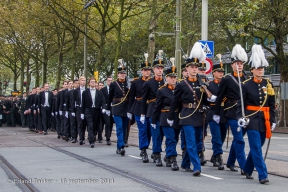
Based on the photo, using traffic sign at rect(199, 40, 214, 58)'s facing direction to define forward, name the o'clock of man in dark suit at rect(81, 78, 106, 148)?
The man in dark suit is roughly at 2 o'clock from the traffic sign.

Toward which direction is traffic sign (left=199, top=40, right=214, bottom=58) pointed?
toward the camera

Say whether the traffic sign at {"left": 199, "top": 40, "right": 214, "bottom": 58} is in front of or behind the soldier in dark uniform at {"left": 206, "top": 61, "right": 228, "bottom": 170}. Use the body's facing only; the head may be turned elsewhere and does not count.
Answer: behind

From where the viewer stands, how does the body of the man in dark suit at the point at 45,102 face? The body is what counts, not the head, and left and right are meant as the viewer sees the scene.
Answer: facing the viewer

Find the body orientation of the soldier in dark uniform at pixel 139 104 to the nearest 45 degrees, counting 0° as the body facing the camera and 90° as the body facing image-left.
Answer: approximately 315°

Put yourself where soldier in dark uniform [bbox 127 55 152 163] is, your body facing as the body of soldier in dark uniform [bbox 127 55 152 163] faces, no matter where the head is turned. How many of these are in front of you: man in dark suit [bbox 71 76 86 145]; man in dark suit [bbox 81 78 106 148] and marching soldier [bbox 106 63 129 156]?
0

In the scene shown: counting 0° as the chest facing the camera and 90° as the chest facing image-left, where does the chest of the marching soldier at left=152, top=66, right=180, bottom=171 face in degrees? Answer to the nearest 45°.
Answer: approximately 315°

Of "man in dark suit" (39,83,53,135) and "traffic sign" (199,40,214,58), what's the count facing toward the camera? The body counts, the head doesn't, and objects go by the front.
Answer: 2

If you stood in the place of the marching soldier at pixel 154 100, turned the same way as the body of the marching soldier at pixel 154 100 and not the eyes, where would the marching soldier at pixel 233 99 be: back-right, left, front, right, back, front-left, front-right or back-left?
front

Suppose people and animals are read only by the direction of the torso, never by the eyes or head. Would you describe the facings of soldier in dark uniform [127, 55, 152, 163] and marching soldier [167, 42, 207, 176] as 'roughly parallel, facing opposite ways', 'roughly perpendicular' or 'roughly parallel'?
roughly parallel

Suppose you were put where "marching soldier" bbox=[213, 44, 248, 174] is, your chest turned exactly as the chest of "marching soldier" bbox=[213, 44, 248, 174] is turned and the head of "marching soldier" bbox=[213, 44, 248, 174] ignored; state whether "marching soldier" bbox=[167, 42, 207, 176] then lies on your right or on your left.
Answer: on your right

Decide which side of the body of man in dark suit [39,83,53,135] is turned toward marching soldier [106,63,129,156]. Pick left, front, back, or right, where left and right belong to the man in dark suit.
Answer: front

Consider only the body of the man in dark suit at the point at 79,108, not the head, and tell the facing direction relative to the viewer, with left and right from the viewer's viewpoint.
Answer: facing the viewer and to the right of the viewer
